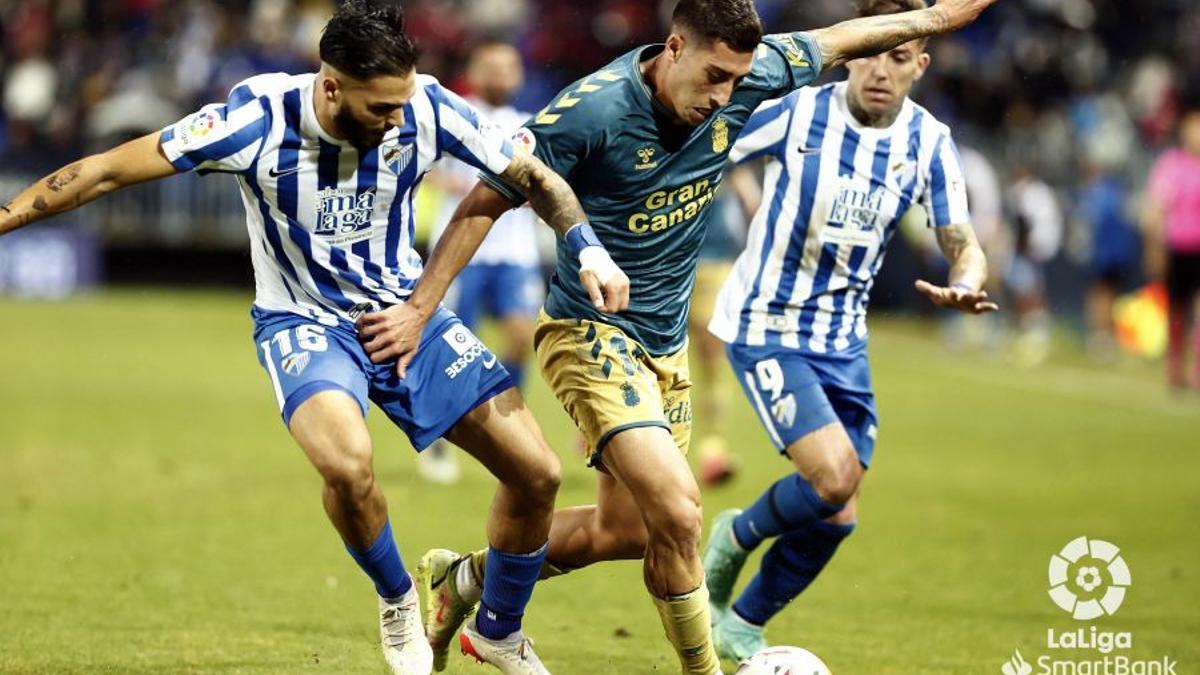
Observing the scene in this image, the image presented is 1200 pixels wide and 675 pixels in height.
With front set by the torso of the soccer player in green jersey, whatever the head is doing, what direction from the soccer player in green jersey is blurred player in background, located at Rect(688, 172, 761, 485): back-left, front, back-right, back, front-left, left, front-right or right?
back-left

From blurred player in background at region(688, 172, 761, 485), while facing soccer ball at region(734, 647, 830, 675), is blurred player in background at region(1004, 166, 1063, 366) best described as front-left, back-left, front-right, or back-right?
back-left

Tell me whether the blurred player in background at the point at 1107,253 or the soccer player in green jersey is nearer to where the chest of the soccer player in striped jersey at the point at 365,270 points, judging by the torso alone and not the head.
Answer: the soccer player in green jersey

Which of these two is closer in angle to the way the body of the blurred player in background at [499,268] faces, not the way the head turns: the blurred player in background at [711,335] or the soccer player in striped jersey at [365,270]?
the soccer player in striped jersey

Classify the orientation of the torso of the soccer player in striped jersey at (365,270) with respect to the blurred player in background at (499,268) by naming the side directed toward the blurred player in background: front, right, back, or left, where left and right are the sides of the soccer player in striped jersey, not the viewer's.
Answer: back

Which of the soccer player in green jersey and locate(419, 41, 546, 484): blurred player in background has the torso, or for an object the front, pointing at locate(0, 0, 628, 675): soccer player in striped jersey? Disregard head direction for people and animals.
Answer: the blurred player in background

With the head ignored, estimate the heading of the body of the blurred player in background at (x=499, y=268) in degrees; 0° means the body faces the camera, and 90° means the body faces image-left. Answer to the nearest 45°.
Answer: approximately 0°

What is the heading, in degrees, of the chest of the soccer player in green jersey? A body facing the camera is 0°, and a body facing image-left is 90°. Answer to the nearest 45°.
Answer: approximately 315°

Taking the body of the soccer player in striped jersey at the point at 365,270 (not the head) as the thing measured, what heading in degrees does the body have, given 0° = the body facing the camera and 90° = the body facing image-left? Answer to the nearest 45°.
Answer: approximately 0°

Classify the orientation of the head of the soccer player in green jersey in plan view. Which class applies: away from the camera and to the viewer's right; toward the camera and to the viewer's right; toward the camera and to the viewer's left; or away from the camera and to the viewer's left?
toward the camera and to the viewer's right

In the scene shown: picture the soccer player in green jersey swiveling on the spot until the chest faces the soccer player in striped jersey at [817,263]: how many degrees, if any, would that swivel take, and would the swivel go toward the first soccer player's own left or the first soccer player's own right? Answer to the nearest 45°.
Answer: approximately 90° to the first soccer player's own left
